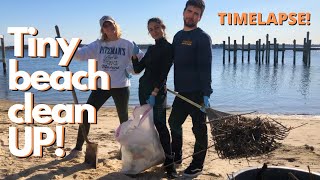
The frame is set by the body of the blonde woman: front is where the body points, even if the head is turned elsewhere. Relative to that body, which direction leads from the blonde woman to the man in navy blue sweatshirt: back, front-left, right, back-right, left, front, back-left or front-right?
front-left

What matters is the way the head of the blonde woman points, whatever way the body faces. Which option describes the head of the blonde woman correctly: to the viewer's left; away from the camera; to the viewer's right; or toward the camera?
toward the camera

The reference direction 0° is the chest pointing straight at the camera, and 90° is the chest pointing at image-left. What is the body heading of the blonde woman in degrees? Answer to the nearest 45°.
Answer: approximately 0°
